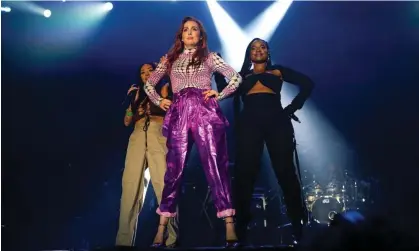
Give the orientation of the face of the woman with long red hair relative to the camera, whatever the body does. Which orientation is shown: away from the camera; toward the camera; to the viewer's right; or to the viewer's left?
toward the camera

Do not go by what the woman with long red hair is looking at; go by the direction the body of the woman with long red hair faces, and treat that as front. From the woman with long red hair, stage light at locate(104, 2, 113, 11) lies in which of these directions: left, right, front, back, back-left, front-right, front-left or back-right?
back-right

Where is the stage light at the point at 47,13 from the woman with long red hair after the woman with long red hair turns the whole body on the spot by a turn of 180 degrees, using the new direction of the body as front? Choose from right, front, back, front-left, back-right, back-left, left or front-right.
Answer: front-left

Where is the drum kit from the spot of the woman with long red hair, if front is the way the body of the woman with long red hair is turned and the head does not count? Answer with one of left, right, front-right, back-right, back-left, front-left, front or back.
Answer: back-left

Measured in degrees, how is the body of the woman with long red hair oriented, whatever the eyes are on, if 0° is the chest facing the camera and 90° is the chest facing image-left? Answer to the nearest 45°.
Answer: approximately 0°
